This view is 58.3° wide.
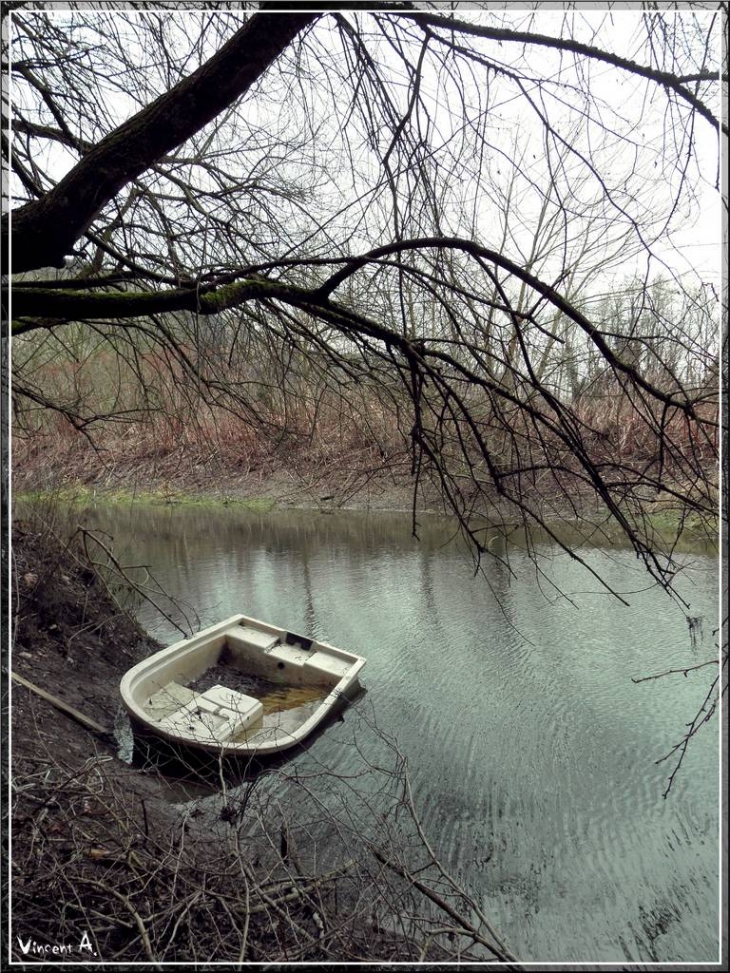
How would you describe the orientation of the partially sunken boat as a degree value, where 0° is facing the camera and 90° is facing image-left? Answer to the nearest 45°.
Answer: approximately 45°

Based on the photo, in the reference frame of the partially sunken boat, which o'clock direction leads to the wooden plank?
The wooden plank is roughly at 1 o'clock from the partially sunken boat.
